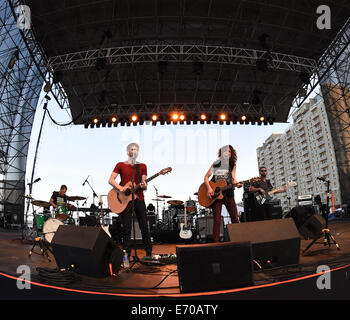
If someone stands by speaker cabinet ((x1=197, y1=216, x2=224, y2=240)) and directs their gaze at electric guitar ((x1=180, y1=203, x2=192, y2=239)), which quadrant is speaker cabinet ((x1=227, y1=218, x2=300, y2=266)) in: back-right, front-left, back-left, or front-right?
back-left

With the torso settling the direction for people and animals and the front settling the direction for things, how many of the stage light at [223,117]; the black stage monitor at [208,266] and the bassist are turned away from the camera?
1

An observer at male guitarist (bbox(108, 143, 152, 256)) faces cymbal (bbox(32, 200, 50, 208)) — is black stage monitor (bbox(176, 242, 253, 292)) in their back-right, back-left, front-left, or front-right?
back-left

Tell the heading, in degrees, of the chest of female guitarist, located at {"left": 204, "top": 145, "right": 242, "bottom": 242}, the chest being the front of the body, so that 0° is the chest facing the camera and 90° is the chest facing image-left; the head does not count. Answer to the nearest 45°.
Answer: approximately 0°

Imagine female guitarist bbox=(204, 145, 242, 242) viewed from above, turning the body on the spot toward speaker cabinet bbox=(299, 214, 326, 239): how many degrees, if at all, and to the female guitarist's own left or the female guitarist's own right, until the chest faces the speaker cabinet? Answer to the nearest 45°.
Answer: approximately 135° to the female guitarist's own left

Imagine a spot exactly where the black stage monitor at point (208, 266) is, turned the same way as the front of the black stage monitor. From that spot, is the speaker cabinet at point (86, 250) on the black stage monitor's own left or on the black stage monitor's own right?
on the black stage monitor's own left

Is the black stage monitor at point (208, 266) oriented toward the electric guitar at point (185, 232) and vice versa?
yes

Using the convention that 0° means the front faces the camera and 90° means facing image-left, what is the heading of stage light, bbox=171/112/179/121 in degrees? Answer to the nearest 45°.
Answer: approximately 0°
